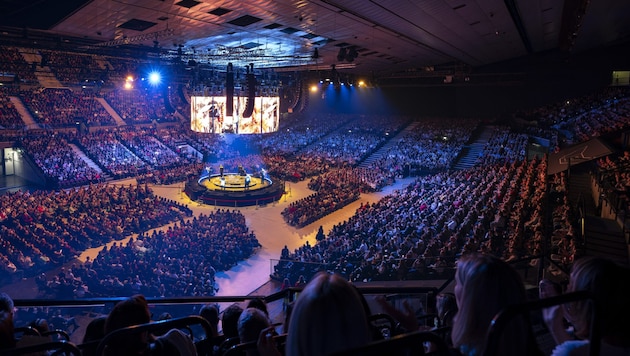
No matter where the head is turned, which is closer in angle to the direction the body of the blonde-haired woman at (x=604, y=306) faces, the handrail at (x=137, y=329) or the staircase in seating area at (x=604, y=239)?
the staircase in seating area

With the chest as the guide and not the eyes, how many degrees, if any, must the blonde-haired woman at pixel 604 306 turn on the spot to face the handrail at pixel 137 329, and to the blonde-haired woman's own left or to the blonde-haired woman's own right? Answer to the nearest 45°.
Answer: approximately 90° to the blonde-haired woman's own left

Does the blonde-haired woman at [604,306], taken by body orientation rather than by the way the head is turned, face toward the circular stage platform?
yes

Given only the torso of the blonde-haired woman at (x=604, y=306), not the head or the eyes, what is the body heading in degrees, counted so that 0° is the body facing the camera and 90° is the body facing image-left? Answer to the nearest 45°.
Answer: approximately 135°

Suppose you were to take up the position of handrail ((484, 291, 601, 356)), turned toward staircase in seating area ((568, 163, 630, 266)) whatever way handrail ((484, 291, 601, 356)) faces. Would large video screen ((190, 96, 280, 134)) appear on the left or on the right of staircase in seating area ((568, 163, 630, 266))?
left

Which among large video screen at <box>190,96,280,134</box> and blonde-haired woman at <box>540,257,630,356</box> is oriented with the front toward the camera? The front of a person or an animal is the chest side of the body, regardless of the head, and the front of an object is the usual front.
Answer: the large video screen

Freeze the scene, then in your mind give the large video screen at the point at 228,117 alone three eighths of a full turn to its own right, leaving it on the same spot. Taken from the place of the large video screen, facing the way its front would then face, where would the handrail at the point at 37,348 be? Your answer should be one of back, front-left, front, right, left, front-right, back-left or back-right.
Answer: back-left

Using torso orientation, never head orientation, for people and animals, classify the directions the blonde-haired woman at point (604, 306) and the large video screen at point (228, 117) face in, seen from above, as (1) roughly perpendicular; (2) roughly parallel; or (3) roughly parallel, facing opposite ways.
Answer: roughly parallel, facing opposite ways

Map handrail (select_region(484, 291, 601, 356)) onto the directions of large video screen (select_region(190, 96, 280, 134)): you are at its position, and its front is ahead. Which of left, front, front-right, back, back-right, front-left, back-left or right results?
front

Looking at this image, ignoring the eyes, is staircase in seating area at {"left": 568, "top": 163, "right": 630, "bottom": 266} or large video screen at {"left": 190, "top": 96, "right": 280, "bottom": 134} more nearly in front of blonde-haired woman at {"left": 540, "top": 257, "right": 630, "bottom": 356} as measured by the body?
the large video screen

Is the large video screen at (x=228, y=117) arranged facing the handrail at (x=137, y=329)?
yes

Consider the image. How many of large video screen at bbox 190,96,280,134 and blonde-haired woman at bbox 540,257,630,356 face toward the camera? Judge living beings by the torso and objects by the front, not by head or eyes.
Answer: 1

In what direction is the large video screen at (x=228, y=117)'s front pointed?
toward the camera

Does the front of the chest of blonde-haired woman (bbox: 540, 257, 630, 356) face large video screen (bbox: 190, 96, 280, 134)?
yes

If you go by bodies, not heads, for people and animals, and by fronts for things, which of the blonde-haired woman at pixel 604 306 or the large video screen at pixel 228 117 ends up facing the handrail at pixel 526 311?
the large video screen

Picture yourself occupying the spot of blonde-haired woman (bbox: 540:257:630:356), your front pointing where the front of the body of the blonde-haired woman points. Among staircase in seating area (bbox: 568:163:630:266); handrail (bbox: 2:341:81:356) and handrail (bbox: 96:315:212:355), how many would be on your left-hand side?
2
